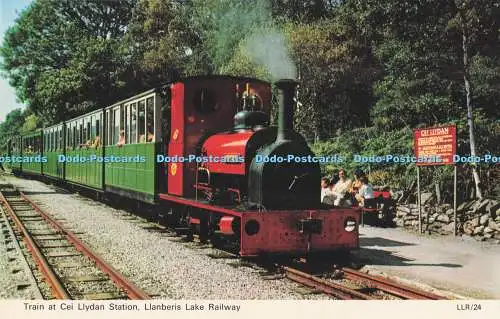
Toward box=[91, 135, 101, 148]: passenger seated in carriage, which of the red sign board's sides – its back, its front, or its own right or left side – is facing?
right

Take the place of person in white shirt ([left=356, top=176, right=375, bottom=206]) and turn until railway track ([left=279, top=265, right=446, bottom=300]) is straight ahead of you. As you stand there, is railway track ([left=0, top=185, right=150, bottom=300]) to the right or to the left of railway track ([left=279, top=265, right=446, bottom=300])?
right

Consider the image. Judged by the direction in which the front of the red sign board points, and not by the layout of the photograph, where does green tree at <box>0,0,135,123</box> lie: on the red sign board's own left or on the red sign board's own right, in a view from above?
on the red sign board's own right

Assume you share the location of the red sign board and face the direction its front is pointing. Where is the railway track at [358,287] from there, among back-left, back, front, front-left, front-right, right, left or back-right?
front

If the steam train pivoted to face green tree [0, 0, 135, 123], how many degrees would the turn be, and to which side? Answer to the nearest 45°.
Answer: approximately 135° to its left

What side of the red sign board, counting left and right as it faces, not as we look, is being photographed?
front

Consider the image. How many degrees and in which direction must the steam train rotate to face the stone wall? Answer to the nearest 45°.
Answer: approximately 45° to its left

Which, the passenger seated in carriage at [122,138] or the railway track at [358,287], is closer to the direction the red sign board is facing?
the railway track

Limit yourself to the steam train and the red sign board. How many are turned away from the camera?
0
